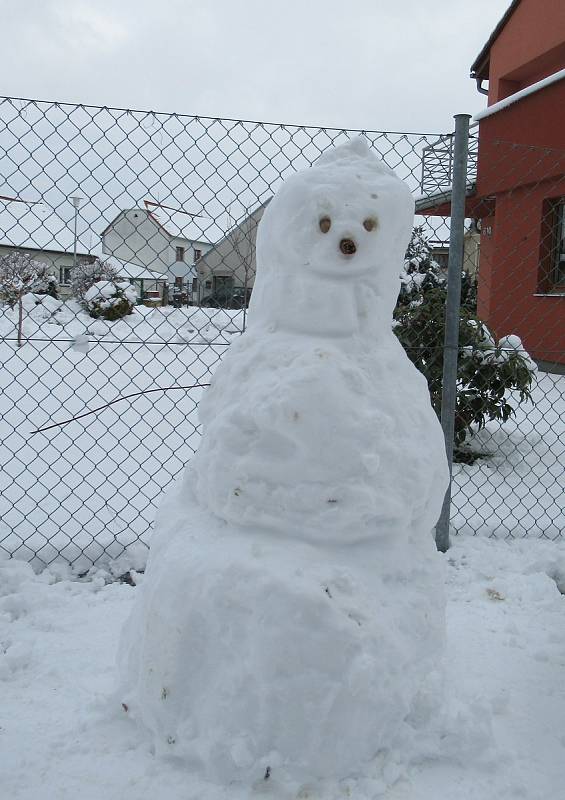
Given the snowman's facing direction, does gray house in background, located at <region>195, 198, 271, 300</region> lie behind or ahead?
behind

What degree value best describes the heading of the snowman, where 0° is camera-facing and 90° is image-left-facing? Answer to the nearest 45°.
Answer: approximately 0°

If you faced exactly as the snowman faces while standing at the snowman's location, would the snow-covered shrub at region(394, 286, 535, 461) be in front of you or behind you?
behind

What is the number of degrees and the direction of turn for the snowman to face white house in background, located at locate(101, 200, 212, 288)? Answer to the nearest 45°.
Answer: approximately 180°

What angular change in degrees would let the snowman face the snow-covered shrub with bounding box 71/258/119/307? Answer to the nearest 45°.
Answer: approximately 180°

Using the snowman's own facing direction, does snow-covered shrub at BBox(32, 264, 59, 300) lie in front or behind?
behind

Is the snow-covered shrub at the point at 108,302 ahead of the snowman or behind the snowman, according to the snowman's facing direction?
behind

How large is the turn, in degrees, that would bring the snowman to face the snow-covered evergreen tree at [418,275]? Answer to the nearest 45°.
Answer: approximately 180°
